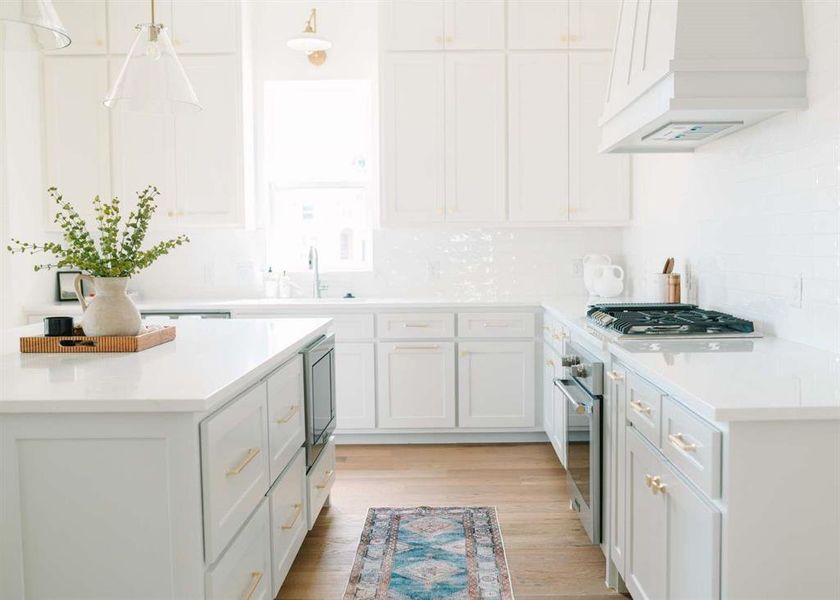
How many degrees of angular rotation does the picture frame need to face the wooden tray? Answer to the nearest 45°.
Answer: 0° — it already faces it

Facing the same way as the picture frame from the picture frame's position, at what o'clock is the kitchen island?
The kitchen island is roughly at 12 o'clock from the picture frame.

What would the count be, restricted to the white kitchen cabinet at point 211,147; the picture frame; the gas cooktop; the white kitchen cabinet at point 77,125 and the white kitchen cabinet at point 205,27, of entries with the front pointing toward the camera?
4

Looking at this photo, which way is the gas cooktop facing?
to the viewer's left

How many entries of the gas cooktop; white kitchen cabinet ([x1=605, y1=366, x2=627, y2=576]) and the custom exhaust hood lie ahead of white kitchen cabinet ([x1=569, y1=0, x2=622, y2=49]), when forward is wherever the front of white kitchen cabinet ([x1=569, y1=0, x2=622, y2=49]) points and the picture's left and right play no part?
3

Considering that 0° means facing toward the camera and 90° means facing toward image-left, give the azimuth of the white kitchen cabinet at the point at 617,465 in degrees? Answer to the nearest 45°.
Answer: approximately 90°

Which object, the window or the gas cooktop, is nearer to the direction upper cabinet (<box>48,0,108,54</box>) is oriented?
the gas cooktop

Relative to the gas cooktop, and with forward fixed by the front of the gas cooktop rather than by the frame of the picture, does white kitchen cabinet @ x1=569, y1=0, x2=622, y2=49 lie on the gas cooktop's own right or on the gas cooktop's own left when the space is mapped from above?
on the gas cooktop's own right

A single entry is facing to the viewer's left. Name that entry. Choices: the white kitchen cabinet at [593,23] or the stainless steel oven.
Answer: the stainless steel oven
